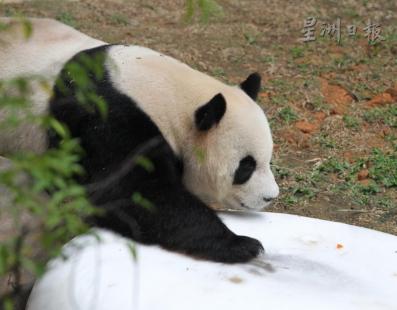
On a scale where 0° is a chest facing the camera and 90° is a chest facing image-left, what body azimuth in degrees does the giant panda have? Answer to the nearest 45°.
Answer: approximately 270°
